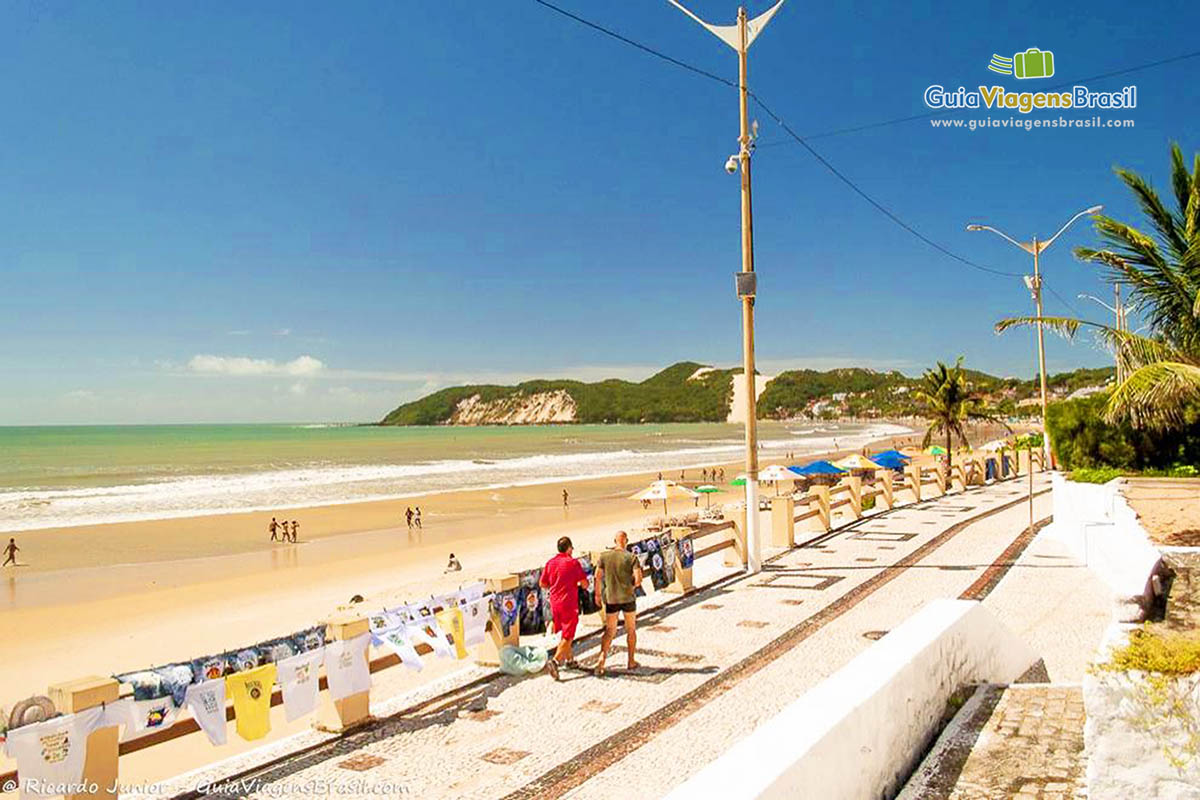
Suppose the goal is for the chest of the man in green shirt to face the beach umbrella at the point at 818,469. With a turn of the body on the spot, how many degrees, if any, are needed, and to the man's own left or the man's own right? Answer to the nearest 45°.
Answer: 0° — they already face it

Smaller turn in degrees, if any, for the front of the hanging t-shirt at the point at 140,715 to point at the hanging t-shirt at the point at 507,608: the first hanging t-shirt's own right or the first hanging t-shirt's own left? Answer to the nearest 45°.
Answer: approximately 90° to the first hanging t-shirt's own left

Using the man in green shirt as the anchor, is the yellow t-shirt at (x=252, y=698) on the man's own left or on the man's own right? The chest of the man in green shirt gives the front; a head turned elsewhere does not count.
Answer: on the man's own left

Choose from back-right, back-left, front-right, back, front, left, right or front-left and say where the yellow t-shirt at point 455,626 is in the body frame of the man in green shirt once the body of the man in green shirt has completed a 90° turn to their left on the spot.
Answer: front

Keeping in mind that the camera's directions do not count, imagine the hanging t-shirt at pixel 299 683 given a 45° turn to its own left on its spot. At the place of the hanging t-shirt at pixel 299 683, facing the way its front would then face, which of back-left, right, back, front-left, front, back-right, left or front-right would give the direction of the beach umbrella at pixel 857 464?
front-left

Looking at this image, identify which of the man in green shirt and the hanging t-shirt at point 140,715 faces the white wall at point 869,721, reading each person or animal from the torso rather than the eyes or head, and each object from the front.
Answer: the hanging t-shirt

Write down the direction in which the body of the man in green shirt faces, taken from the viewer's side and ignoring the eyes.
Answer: away from the camera

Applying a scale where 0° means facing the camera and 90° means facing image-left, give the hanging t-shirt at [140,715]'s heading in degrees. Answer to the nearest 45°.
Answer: approximately 315°

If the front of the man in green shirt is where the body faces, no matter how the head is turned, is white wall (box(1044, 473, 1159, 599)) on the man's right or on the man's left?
on the man's right

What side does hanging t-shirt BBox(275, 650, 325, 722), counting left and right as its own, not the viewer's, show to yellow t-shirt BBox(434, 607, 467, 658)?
left

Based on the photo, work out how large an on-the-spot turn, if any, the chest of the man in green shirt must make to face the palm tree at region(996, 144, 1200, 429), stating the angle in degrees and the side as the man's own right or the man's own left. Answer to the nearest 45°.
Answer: approximately 45° to the man's own right

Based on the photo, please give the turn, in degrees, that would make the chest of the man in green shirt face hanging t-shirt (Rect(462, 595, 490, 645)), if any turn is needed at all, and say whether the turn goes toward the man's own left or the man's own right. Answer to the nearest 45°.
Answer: approximately 90° to the man's own left
